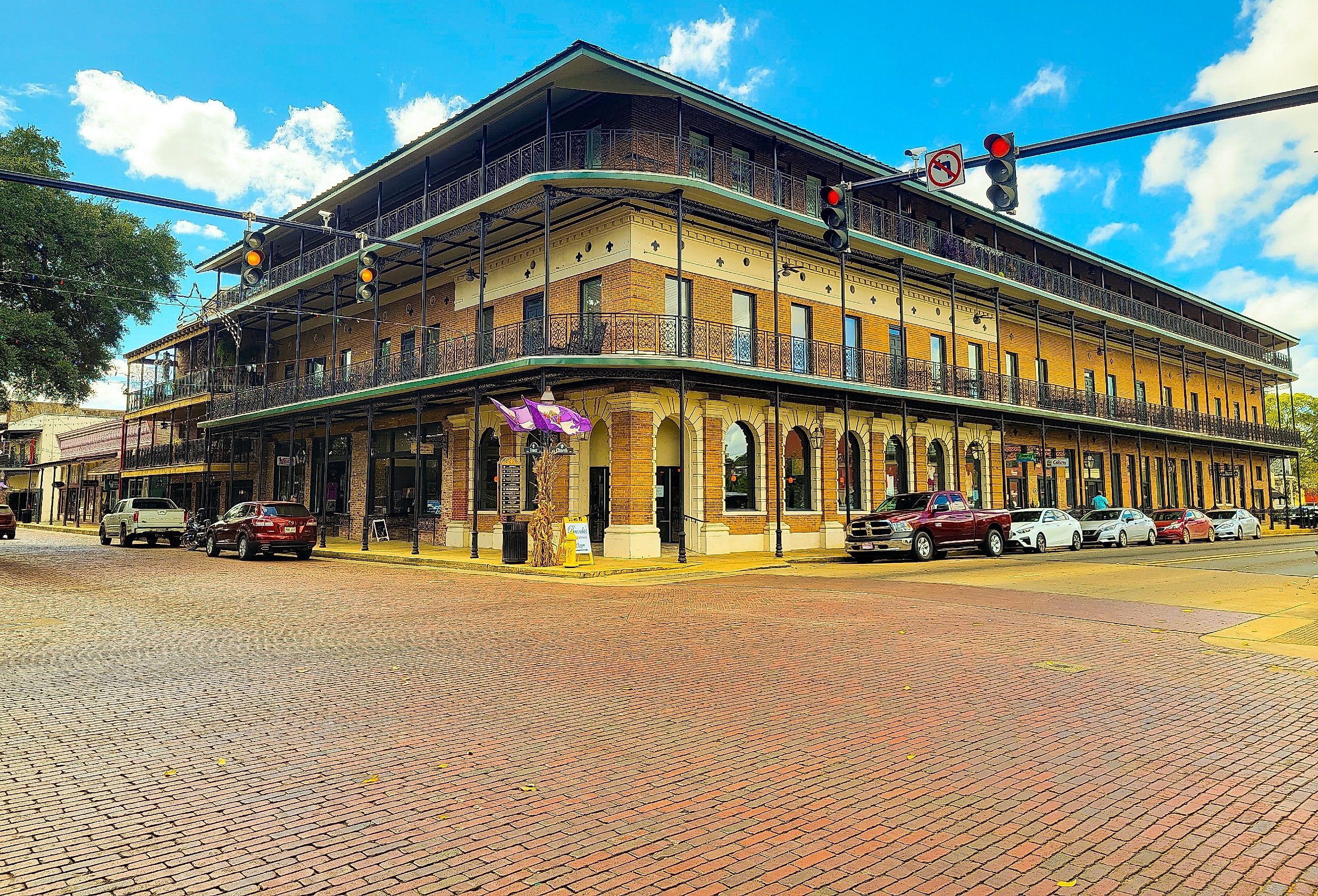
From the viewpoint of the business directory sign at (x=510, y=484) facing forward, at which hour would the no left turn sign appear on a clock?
The no left turn sign is roughly at 11 o'clock from the business directory sign.

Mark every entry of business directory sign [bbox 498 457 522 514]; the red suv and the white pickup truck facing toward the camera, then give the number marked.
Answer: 1

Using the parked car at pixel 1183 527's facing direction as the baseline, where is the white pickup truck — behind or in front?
in front

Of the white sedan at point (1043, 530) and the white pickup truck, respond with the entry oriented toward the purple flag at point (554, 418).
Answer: the white sedan

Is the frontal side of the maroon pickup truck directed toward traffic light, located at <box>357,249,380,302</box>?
yes

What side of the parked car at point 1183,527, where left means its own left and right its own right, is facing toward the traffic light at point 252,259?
front

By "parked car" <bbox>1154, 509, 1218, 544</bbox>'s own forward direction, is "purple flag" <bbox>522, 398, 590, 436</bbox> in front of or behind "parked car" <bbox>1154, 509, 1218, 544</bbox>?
in front

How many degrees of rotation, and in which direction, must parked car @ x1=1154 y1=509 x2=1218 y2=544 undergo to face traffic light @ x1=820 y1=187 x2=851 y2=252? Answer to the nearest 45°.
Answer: approximately 45° to its left

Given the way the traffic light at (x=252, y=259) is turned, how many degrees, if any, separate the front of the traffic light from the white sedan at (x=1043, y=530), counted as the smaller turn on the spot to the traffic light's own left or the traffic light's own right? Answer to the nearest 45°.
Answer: approximately 45° to the traffic light's own left

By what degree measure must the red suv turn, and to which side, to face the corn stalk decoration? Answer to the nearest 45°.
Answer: approximately 180°
